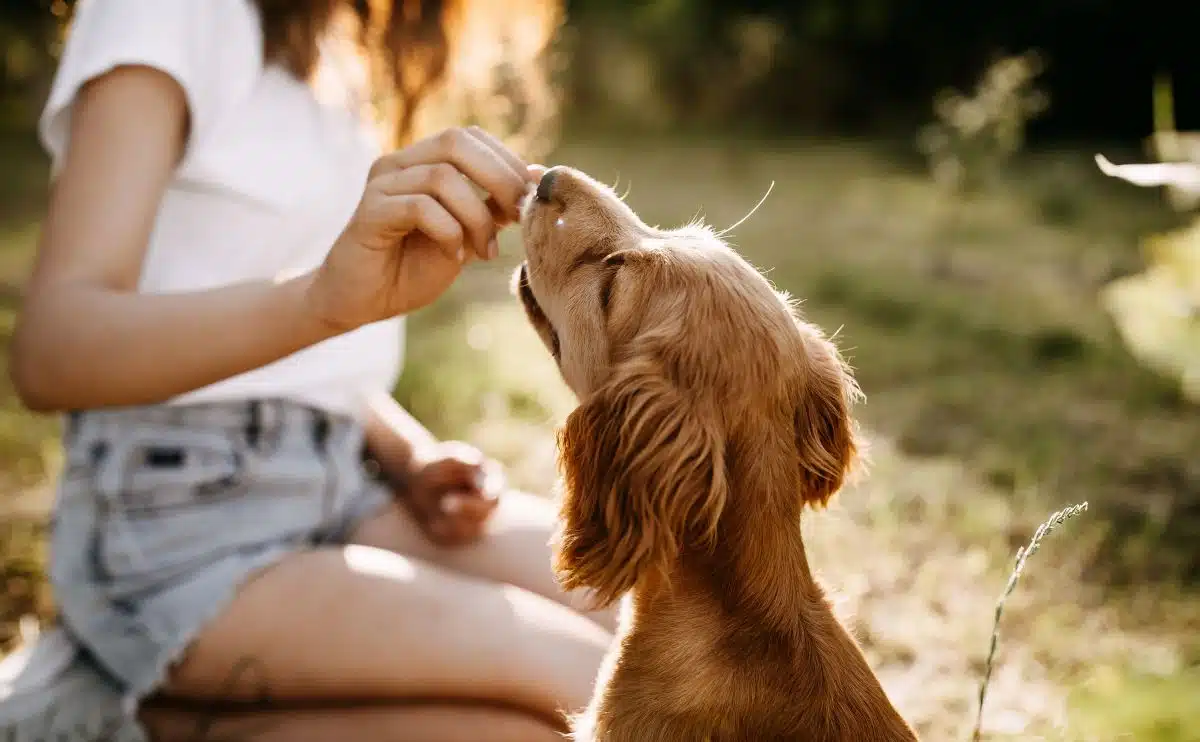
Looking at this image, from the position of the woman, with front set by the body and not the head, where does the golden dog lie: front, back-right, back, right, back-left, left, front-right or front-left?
front

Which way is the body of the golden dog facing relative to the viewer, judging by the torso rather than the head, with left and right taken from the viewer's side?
facing away from the viewer and to the left of the viewer

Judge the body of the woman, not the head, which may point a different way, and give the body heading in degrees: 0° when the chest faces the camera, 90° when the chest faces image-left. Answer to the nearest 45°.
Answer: approximately 315°

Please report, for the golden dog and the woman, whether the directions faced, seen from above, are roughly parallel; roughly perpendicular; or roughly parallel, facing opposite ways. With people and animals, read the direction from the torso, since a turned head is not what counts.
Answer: roughly parallel, facing opposite ways
